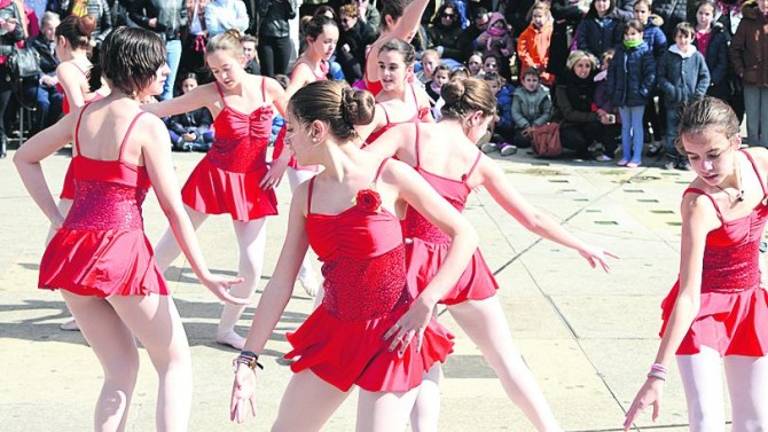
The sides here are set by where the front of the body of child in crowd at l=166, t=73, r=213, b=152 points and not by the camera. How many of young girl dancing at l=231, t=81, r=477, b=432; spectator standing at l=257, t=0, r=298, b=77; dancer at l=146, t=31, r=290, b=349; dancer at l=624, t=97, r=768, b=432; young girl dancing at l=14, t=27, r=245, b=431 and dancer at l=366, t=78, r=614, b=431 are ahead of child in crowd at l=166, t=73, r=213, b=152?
5

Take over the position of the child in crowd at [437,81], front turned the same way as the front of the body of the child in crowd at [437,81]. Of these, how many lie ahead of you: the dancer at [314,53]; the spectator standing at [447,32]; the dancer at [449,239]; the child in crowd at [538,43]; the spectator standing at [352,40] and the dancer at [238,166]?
3

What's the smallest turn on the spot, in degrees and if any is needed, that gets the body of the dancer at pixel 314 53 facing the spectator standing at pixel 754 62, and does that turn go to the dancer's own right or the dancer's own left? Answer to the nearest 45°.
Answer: approximately 90° to the dancer's own left

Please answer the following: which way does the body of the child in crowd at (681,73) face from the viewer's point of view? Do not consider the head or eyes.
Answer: toward the camera

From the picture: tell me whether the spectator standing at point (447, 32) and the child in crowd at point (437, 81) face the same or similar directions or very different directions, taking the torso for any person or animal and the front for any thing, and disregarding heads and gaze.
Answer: same or similar directions

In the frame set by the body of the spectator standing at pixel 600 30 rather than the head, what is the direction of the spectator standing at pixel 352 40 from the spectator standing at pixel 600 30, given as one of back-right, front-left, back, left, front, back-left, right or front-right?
right

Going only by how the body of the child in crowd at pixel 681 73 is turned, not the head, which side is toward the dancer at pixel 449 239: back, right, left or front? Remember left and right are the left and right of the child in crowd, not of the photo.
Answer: front

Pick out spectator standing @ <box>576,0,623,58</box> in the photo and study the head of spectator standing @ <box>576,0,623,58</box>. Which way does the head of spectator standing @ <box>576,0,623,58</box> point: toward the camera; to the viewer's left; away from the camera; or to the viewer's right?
toward the camera

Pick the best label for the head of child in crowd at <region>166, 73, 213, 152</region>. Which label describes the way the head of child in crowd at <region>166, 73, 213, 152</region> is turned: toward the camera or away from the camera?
toward the camera

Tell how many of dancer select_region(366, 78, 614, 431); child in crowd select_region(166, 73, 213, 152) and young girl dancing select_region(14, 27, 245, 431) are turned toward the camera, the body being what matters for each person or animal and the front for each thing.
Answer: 1

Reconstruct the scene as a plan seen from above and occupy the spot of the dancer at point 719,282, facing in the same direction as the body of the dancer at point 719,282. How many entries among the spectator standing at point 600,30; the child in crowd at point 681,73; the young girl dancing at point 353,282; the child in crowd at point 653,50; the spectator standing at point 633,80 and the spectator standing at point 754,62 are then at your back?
5

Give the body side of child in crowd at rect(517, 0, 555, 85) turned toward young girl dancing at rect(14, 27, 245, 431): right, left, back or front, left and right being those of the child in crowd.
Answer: front

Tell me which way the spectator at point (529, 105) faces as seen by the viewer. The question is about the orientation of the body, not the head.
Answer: toward the camera

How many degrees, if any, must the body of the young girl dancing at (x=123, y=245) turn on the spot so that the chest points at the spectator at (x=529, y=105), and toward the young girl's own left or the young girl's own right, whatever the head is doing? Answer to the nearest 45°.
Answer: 0° — they already face them

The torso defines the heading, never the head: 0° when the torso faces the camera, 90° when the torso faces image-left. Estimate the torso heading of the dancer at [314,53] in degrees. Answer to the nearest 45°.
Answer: approximately 315°
